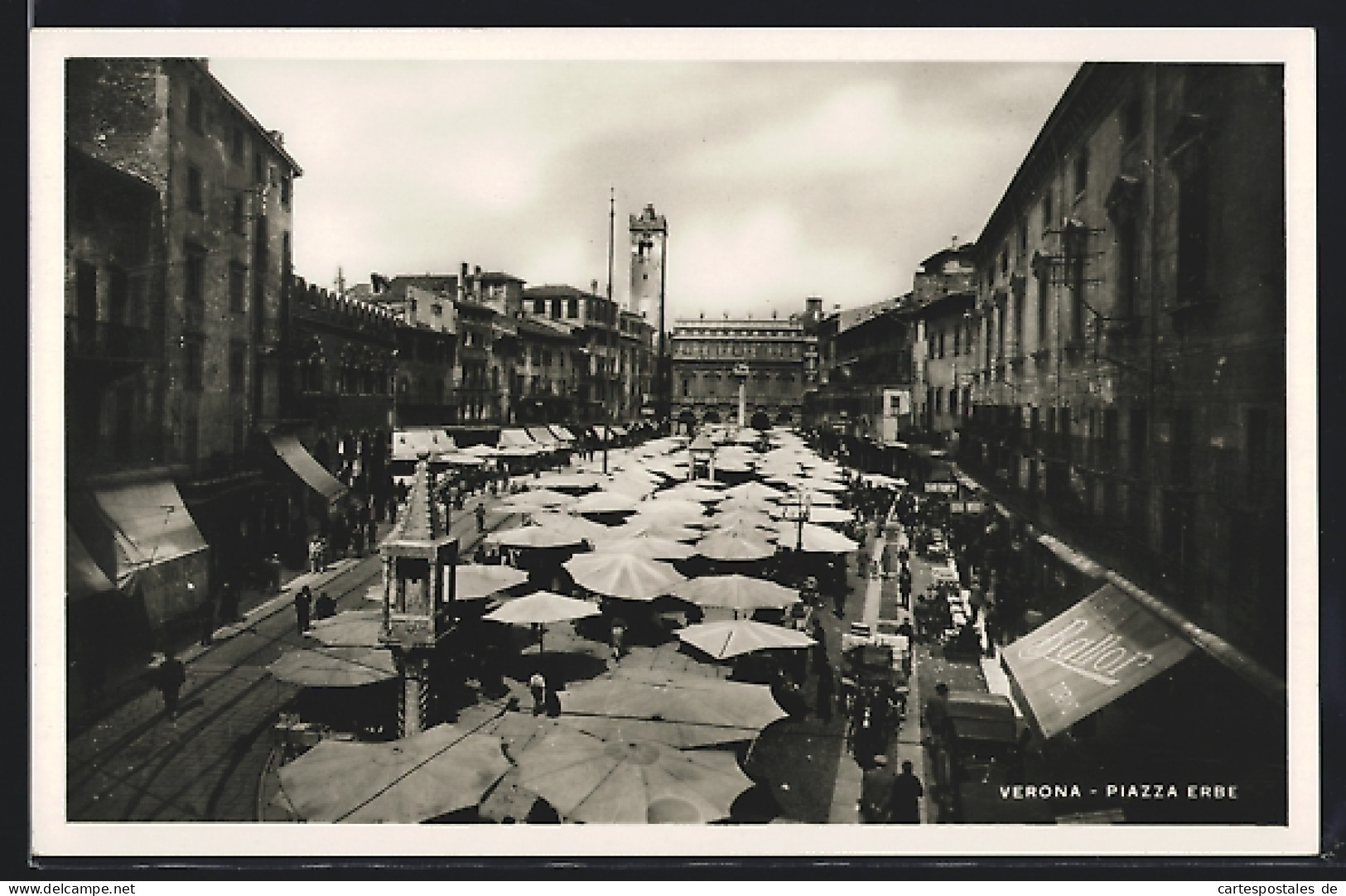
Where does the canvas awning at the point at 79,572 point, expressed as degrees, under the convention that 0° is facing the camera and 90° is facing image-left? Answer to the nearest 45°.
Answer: approximately 270°

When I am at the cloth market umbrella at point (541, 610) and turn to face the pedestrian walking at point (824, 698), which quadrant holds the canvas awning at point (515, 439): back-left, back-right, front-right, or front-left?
back-left

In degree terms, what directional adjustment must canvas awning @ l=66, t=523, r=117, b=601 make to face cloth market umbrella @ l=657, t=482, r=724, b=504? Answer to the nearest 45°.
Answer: approximately 45° to its left
